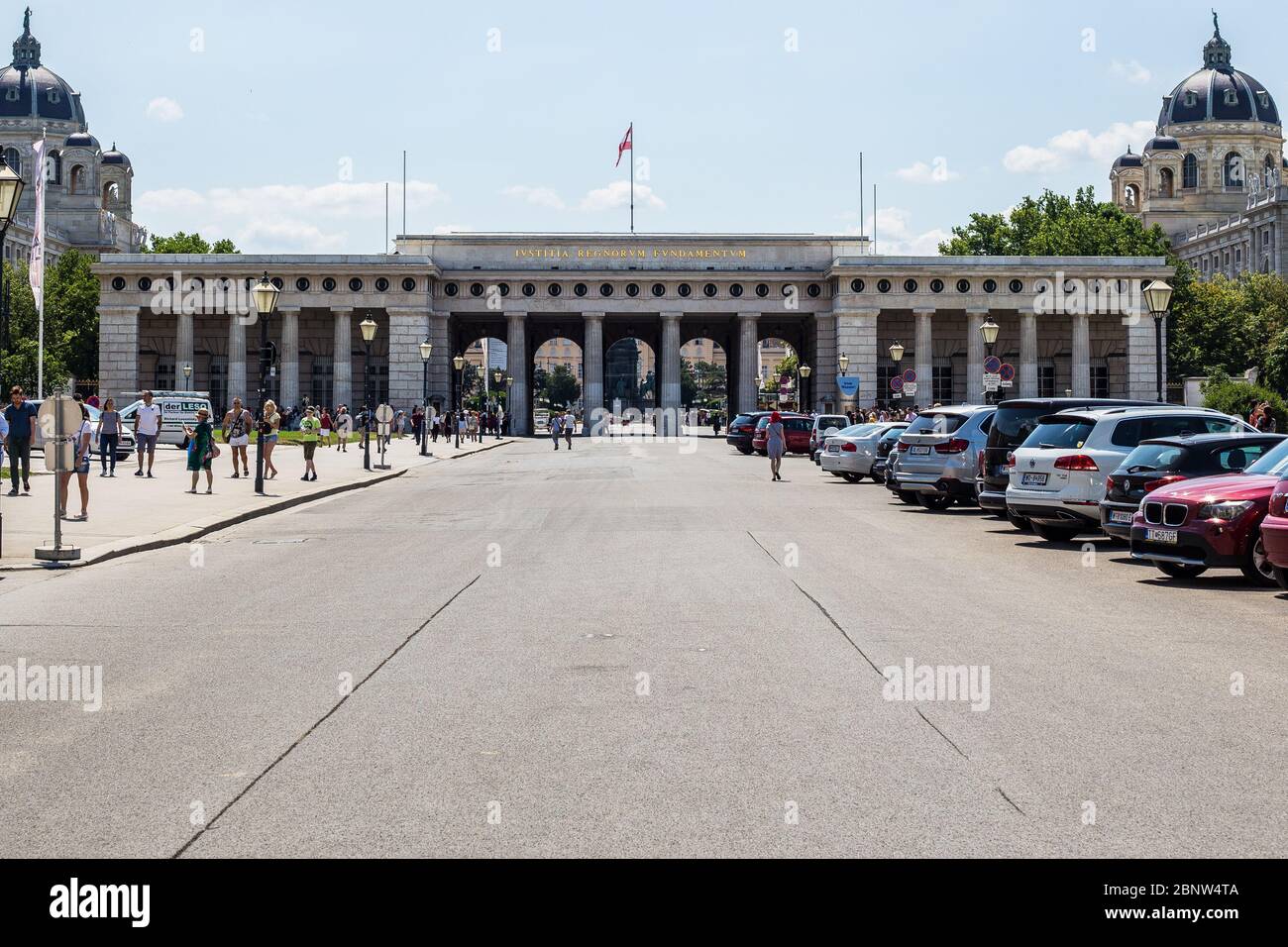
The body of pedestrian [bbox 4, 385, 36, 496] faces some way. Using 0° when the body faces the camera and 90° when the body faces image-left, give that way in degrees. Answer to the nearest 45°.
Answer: approximately 0°

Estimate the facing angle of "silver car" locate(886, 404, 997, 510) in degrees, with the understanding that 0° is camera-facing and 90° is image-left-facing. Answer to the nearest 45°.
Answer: approximately 225°

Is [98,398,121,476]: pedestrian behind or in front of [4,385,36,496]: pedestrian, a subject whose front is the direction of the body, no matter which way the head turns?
behind

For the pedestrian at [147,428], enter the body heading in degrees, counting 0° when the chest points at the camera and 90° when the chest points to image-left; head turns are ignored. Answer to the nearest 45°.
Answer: approximately 0°

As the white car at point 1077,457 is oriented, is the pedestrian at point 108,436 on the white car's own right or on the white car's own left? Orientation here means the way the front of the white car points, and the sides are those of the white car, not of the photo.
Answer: on the white car's own left

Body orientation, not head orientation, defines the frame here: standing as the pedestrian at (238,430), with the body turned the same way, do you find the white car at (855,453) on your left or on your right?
on your left
